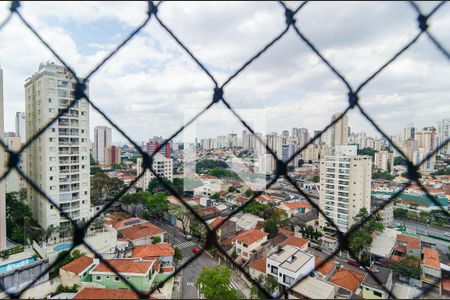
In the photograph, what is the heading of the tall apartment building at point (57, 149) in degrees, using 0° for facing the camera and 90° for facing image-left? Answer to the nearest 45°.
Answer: approximately 315°

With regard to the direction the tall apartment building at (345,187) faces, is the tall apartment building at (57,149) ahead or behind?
ahead

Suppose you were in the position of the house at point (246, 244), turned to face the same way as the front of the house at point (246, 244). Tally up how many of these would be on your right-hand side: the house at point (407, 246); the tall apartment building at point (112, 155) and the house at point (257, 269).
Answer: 1

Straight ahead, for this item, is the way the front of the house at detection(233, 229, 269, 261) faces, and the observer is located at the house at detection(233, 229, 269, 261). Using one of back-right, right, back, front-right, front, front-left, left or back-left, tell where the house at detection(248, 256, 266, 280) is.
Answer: front-left

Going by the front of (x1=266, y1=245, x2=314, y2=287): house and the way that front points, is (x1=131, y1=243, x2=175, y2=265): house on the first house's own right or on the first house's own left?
on the first house's own right

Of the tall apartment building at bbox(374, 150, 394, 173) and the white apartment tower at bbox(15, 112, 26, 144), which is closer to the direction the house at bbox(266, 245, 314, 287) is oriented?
the white apartment tower

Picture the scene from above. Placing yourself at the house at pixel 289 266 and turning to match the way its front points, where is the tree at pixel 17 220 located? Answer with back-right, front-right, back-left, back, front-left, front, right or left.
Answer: front-right
